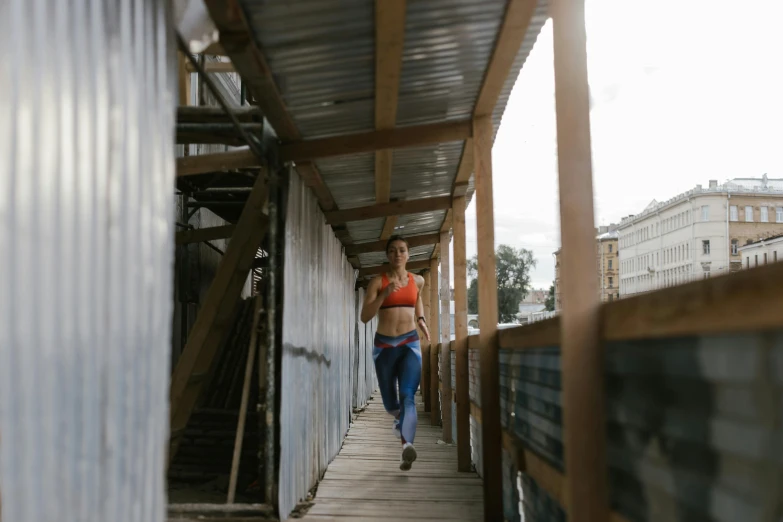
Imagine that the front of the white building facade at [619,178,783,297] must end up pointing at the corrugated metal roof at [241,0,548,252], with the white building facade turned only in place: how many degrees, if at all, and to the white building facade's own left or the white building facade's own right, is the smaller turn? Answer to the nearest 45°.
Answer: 0° — it already faces it

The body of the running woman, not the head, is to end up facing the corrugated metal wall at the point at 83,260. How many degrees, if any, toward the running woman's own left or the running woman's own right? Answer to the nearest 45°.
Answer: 0° — they already face it

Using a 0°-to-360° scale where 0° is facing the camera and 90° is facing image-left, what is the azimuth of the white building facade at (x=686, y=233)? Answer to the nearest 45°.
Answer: approximately 45°

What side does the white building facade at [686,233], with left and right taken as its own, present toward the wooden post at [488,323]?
front

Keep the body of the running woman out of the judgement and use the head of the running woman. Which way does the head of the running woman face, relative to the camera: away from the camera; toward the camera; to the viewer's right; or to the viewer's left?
toward the camera

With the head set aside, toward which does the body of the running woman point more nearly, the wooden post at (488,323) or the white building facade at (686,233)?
the wooden post

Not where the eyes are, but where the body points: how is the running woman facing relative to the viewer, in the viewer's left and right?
facing the viewer

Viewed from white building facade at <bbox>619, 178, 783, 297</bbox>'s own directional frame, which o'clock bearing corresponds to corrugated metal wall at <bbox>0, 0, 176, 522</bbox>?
The corrugated metal wall is roughly at 11 o'clock from the white building facade.

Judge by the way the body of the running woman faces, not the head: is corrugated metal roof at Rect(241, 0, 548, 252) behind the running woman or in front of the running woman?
in front

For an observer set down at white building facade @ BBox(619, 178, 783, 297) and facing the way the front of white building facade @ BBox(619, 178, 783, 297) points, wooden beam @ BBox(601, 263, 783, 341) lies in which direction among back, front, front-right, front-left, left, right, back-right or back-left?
front-left

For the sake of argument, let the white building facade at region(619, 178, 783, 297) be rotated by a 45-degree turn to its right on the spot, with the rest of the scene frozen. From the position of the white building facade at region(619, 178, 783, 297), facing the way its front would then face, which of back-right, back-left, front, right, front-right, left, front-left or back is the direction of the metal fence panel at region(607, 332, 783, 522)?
left

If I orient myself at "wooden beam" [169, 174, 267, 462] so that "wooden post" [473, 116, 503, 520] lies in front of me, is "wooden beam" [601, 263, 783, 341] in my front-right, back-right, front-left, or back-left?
front-right

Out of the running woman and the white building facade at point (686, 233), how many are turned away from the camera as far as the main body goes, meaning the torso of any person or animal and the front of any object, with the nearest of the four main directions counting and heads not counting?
0
